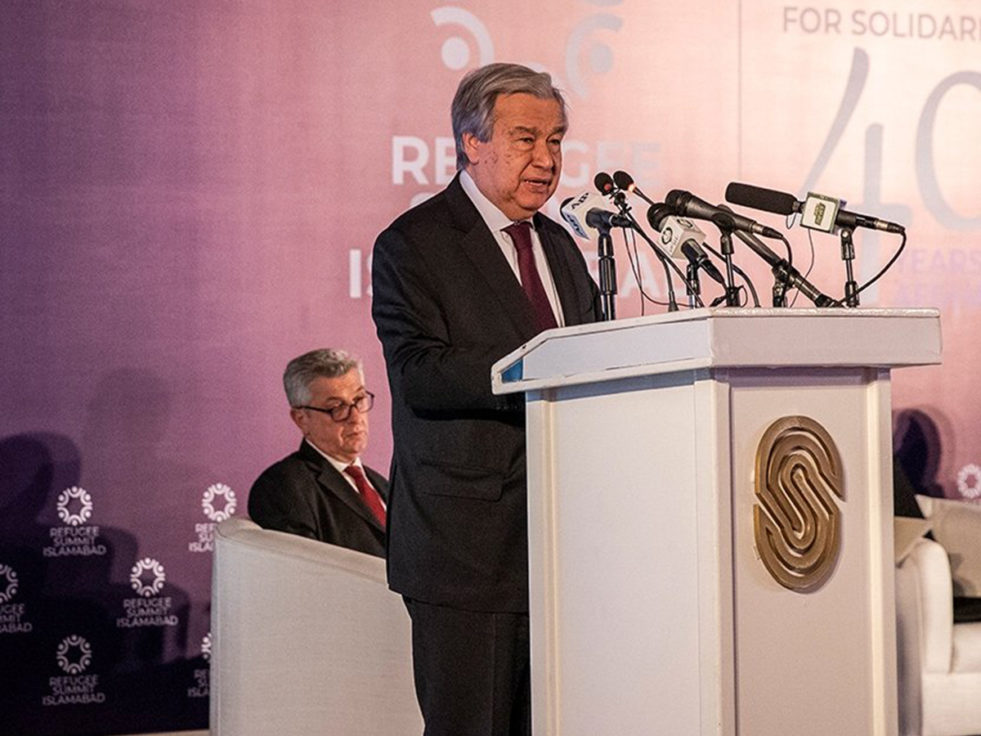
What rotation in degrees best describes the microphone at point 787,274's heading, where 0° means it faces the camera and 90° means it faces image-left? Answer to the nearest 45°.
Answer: approximately 90°

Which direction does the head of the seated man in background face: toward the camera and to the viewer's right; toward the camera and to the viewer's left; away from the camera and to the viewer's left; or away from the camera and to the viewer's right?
toward the camera and to the viewer's right

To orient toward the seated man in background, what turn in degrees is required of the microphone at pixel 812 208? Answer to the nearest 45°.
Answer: approximately 45° to its right

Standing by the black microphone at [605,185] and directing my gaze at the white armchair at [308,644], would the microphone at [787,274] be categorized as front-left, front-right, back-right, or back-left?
back-right

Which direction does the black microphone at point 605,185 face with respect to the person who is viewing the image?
facing to the left of the viewer

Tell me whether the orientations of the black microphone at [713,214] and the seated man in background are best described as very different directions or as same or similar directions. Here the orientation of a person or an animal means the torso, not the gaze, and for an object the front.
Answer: very different directions

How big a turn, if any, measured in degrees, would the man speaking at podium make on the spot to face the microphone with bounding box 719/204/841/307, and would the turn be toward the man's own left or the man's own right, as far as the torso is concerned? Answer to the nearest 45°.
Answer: approximately 45° to the man's own left

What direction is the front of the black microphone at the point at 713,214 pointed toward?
to the viewer's left

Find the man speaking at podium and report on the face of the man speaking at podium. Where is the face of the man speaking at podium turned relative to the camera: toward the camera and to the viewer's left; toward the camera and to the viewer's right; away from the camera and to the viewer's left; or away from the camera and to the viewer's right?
toward the camera and to the viewer's right

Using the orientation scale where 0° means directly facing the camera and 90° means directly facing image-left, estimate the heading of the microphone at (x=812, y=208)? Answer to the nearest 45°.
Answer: approximately 90°

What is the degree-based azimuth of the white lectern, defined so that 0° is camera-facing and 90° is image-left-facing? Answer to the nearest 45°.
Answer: approximately 315°

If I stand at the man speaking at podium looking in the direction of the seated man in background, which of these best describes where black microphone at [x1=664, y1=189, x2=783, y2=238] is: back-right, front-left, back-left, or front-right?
back-right
